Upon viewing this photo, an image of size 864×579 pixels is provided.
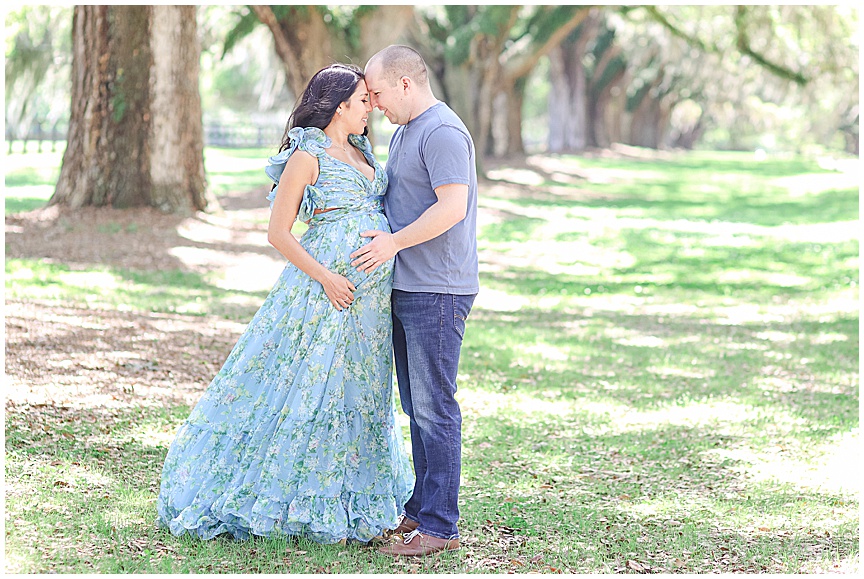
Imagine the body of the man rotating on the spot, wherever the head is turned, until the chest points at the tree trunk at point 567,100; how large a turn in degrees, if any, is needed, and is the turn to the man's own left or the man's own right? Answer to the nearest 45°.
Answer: approximately 90° to the man's own right

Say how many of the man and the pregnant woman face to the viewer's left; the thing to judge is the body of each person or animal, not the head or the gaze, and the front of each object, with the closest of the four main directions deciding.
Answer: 1

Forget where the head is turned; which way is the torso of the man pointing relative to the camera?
to the viewer's left

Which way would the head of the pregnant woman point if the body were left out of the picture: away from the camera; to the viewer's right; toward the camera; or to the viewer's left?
to the viewer's right

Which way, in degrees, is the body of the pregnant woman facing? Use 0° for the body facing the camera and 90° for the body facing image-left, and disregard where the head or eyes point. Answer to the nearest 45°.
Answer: approximately 315°

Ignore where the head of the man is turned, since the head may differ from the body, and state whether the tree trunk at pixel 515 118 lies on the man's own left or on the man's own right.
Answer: on the man's own right
